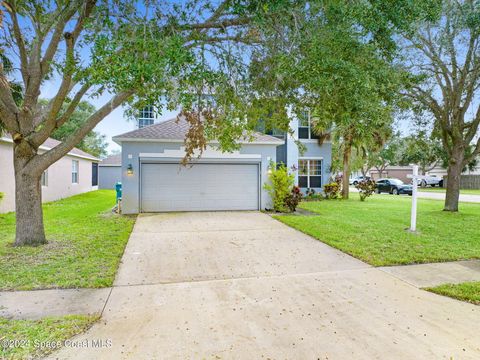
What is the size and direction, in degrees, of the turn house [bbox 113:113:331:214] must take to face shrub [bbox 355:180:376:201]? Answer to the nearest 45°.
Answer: approximately 135° to its left

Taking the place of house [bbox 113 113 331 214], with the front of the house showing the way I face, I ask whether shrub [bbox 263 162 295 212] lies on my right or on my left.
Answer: on my left

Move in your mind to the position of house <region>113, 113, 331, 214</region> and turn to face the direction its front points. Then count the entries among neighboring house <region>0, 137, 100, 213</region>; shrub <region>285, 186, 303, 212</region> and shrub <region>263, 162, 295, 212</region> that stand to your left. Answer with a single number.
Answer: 2

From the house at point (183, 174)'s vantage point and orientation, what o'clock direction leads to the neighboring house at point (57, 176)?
The neighboring house is roughly at 4 o'clock from the house.

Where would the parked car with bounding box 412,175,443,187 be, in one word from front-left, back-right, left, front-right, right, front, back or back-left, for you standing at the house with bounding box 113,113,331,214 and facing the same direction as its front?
back-left

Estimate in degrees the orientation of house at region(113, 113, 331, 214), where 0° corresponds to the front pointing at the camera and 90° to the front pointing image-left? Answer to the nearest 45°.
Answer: approximately 0°

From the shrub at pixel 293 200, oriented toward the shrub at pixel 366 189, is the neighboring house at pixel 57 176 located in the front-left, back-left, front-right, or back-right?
back-left

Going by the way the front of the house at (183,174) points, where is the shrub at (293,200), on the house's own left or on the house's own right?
on the house's own left

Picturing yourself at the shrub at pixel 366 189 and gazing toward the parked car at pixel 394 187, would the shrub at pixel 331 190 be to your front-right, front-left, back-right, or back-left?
back-left
